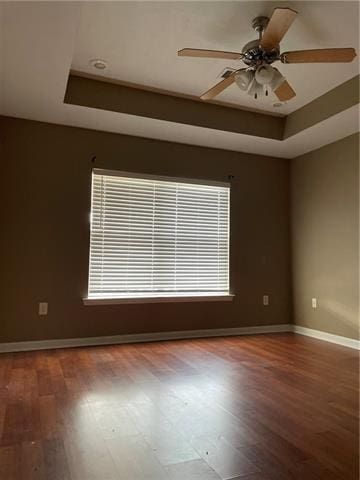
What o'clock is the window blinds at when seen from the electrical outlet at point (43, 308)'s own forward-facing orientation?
The window blinds is roughly at 9 o'clock from the electrical outlet.

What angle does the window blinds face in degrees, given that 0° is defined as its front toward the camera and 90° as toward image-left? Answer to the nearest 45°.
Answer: approximately 0°

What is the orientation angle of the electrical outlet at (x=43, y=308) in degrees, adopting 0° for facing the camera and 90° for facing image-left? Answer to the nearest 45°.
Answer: approximately 0°

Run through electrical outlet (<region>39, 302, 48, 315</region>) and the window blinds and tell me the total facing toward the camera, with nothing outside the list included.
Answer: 2

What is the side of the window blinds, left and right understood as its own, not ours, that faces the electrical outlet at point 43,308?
right

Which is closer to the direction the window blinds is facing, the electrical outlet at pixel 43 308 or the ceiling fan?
the ceiling fan
